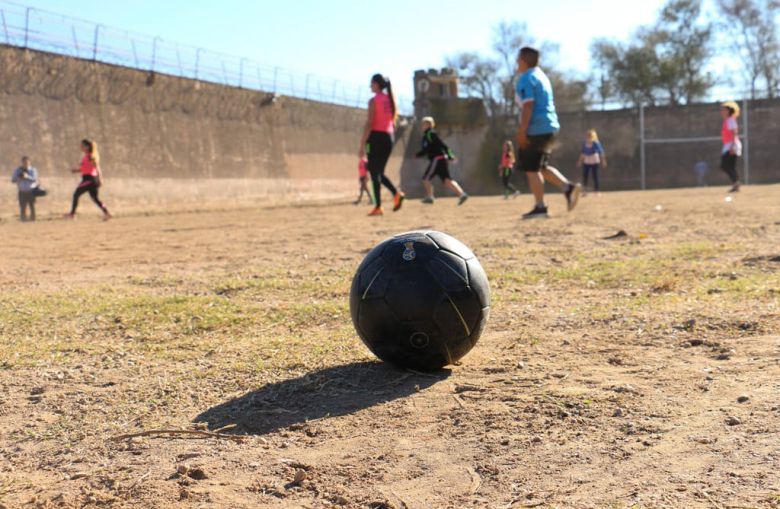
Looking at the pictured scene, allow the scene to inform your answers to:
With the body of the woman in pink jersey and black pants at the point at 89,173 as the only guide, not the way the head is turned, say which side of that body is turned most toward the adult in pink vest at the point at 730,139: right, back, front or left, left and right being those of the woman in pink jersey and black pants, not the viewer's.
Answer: back

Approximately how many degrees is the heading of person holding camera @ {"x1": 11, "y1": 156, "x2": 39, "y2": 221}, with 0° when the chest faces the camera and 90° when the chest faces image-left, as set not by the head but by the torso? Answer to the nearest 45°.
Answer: approximately 0°

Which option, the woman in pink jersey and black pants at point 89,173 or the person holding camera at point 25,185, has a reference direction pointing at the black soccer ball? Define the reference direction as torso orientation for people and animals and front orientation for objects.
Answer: the person holding camera

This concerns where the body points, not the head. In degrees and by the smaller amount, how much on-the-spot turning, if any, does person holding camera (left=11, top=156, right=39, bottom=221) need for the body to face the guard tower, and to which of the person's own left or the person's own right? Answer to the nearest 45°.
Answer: approximately 135° to the person's own left

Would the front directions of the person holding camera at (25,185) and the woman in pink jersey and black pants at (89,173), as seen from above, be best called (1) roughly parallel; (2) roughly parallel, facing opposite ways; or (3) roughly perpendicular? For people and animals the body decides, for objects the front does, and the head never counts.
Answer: roughly perpendicular

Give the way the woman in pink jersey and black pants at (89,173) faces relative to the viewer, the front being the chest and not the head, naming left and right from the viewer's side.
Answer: facing to the left of the viewer
